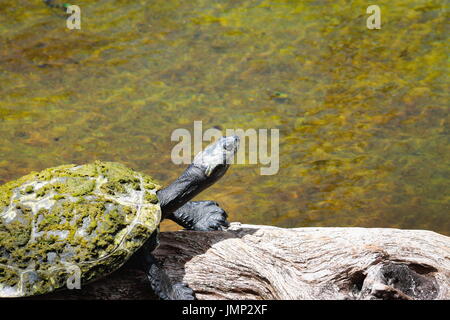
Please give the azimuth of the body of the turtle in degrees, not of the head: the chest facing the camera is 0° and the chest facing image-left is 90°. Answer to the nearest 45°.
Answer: approximately 270°
